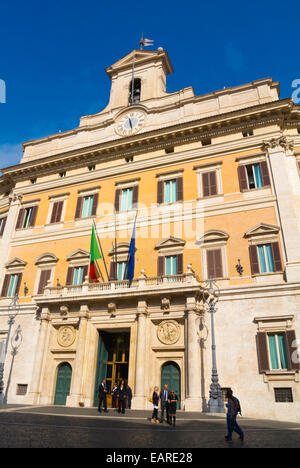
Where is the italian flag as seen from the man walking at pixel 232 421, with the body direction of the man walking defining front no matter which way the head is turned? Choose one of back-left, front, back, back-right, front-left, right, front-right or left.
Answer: front-right

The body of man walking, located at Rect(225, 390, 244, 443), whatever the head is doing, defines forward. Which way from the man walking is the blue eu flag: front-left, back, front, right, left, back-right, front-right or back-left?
front-right

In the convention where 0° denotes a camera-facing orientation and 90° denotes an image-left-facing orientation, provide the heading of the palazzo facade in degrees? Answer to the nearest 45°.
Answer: approximately 45°

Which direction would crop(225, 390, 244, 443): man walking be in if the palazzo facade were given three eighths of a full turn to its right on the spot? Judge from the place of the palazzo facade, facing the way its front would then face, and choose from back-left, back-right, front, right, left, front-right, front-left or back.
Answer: back

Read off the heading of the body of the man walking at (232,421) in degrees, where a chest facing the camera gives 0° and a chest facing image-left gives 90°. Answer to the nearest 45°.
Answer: approximately 90°
